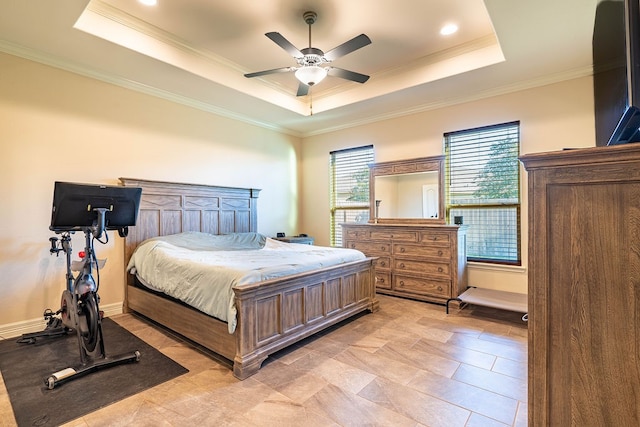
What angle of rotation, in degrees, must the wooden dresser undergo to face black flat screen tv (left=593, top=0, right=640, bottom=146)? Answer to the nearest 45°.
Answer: approximately 45° to its left

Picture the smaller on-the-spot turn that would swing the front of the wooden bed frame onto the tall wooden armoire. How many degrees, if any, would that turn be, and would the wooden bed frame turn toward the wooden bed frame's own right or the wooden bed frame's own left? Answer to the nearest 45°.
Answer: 0° — it already faces it

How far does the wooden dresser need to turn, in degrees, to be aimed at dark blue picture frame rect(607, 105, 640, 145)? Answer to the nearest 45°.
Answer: approximately 45° to its left

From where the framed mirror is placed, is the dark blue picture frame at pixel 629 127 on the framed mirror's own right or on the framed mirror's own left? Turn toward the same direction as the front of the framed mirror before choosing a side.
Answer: on the framed mirror's own left

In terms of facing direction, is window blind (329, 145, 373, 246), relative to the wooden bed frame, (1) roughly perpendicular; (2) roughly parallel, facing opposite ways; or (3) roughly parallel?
roughly perpendicular

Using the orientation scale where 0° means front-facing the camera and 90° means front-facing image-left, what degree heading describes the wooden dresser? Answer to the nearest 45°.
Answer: approximately 45°

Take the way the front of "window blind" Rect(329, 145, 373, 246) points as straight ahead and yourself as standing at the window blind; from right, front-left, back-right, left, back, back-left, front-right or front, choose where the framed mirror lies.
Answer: left

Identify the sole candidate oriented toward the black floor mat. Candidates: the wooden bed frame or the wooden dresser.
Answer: the wooden dresser
